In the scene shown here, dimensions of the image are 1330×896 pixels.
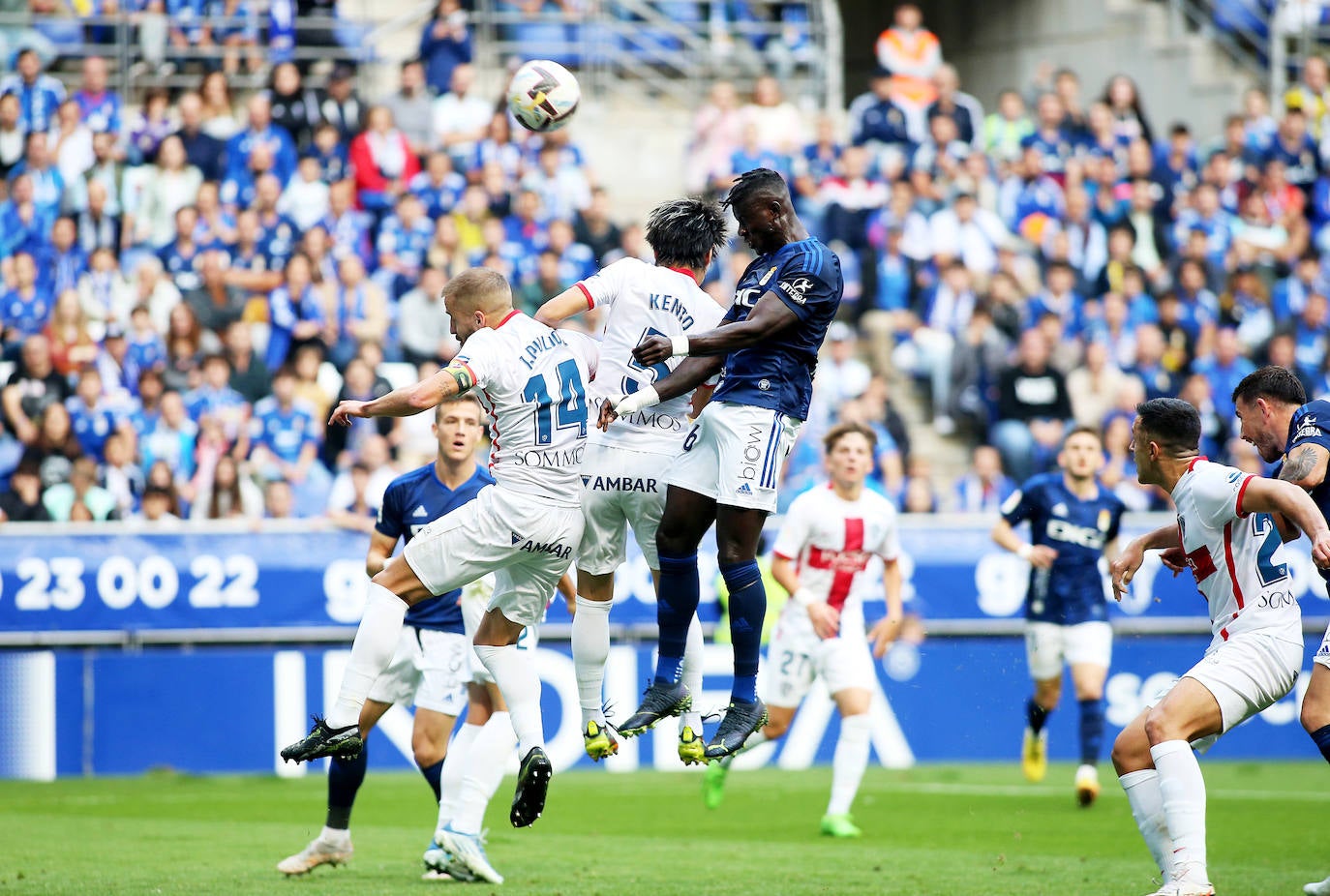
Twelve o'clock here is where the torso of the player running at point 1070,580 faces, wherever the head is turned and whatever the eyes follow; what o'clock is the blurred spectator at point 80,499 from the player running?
The blurred spectator is roughly at 3 o'clock from the player running.

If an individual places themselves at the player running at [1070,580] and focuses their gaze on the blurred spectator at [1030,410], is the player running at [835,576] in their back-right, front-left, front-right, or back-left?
back-left

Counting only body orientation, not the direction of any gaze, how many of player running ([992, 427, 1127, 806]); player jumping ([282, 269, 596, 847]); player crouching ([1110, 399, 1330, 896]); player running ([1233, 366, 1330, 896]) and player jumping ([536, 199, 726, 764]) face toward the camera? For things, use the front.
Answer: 1

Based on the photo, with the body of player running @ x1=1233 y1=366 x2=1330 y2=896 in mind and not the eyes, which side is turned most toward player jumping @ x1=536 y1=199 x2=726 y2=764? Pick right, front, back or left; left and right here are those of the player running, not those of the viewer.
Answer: front

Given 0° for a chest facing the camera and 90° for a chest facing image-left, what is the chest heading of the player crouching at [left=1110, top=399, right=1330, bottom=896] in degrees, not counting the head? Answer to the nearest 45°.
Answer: approximately 90°

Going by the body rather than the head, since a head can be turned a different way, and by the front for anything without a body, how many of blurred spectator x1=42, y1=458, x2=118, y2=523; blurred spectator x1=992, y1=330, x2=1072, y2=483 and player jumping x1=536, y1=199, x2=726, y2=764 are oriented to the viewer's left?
0

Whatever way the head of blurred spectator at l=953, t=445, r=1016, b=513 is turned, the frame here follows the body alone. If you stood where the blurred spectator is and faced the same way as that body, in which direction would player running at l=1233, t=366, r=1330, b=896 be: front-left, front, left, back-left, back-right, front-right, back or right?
front

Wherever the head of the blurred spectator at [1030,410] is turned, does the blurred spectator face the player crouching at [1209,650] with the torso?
yes

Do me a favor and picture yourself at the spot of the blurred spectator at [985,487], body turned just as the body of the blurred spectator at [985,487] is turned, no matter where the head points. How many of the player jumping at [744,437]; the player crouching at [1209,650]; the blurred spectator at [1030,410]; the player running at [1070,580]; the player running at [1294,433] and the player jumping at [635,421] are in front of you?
5

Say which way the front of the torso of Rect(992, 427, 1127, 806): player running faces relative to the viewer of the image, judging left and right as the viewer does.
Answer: facing the viewer

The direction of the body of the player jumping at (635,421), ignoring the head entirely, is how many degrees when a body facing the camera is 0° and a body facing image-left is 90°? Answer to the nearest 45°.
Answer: approximately 180°

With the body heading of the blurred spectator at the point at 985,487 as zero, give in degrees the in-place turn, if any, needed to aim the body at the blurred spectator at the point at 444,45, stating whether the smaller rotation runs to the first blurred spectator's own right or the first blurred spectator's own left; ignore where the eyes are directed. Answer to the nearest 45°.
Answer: approximately 90° to the first blurred spectator's own right

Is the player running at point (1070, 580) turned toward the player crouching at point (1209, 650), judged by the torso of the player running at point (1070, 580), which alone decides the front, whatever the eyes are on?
yes

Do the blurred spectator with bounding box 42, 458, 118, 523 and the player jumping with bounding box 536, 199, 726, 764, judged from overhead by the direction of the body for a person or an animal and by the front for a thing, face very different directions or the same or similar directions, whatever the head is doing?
very different directions

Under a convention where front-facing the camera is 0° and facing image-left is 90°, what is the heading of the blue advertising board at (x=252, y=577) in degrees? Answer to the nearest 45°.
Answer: approximately 0°

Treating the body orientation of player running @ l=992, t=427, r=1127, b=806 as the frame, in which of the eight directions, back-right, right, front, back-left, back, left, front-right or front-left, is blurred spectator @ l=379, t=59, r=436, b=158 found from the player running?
back-right

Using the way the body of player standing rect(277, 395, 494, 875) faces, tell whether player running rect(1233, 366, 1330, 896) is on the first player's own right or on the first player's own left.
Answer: on the first player's own left

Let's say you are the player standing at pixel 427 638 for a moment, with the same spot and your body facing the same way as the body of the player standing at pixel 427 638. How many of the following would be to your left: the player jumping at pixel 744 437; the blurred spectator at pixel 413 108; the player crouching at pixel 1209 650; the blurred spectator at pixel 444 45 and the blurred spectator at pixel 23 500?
2
